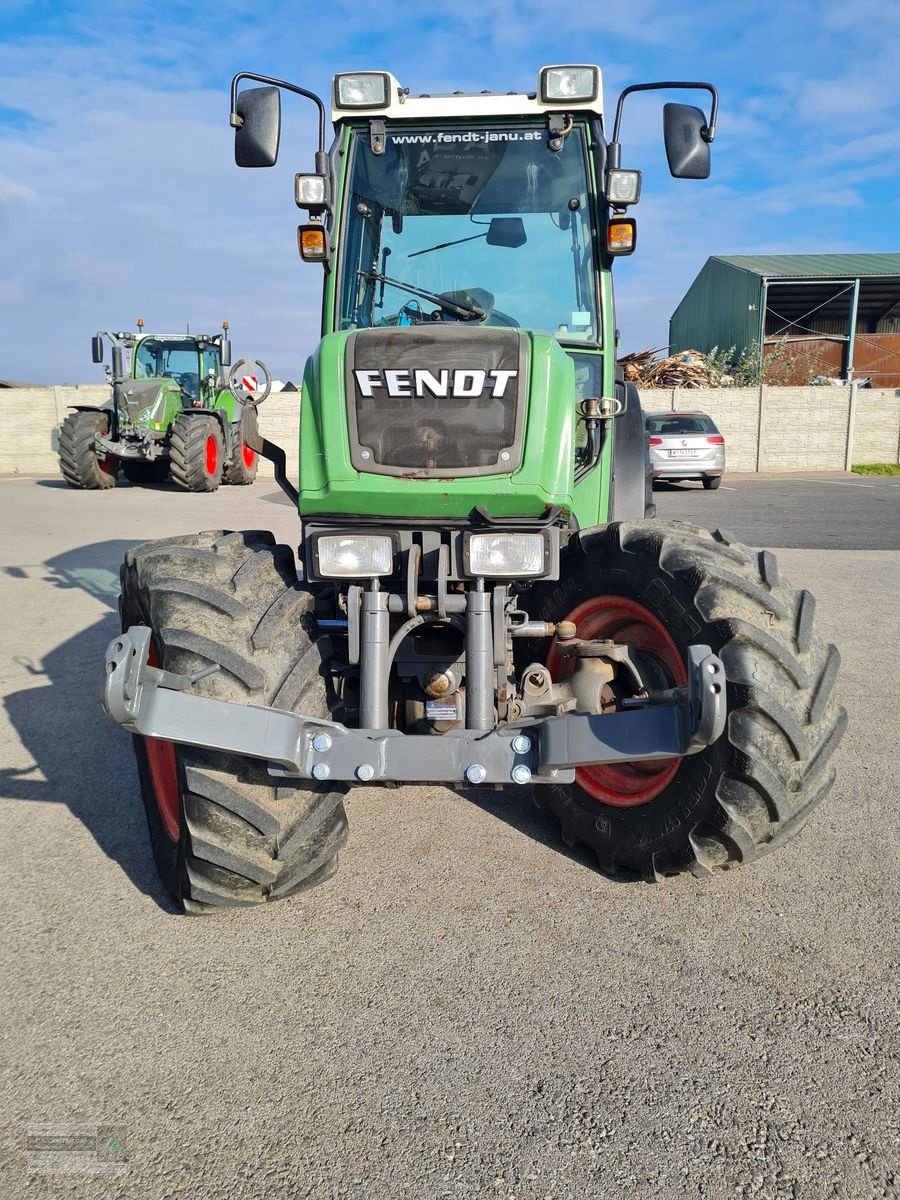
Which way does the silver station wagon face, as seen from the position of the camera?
facing away from the viewer

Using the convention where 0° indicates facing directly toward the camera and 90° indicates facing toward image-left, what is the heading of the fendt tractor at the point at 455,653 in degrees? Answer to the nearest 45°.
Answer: approximately 0°

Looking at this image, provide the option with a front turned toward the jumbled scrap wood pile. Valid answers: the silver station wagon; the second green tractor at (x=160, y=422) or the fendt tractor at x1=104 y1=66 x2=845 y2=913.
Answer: the silver station wagon

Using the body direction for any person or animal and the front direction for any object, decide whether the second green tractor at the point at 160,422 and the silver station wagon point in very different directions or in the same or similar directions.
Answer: very different directions

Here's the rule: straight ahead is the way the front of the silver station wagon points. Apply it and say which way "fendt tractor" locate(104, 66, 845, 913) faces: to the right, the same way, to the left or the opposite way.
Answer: the opposite way

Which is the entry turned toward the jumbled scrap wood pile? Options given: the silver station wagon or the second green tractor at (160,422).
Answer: the silver station wagon

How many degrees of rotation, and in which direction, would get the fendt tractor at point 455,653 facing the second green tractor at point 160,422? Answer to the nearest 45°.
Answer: approximately 180°

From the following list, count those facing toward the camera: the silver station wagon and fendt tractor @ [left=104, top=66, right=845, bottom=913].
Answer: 1

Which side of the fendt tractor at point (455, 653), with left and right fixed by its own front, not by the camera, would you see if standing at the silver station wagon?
back

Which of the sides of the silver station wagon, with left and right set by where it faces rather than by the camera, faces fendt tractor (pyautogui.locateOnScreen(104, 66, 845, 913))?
back

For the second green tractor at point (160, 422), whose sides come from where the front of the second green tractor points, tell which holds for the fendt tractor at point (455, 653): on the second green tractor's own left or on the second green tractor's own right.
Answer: on the second green tractor's own left

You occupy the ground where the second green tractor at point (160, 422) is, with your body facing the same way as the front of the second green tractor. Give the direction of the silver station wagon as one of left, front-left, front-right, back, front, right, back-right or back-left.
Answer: back-left

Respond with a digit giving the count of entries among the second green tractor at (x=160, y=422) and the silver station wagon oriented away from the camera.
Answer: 1
